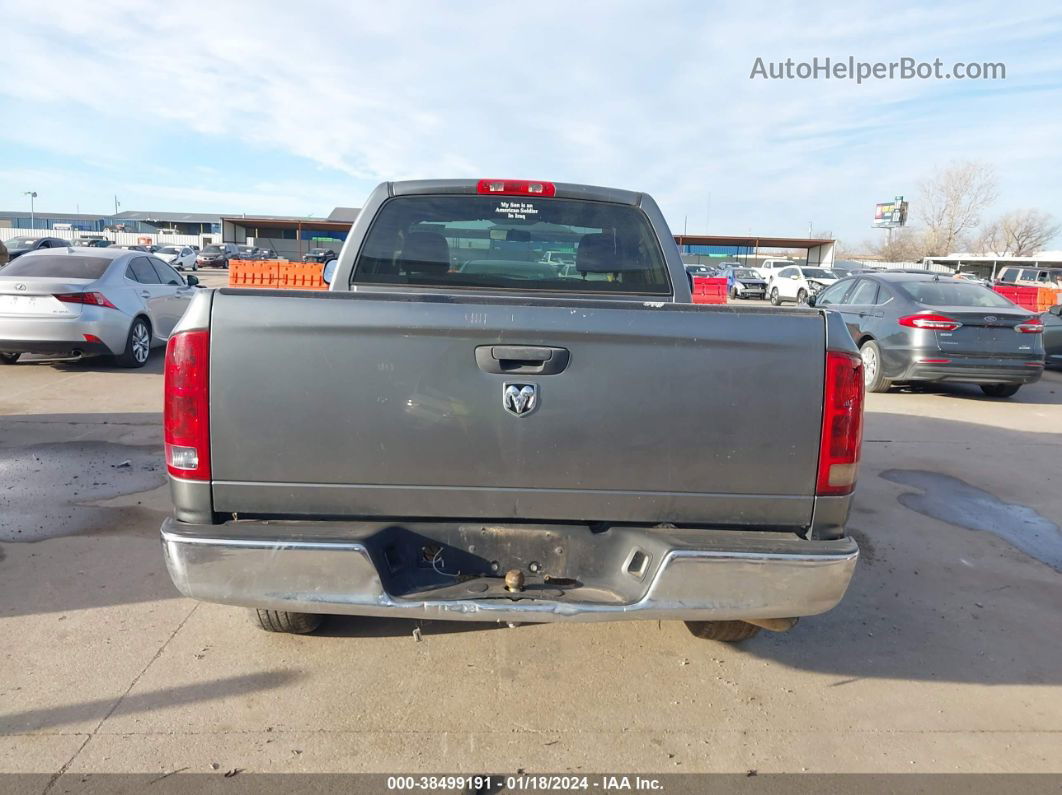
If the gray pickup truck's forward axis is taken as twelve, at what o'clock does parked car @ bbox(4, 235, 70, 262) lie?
The parked car is roughly at 11 o'clock from the gray pickup truck.

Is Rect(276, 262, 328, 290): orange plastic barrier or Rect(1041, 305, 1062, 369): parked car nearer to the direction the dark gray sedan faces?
the orange plastic barrier

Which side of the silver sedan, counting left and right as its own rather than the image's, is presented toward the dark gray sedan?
right

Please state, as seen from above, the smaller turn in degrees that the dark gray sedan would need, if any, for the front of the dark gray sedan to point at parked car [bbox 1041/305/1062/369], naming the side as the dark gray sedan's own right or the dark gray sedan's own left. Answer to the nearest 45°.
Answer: approximately 45° to the dark gray sedan's own right

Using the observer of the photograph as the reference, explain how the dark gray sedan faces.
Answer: facing away from the viewer and to the left of the viewer

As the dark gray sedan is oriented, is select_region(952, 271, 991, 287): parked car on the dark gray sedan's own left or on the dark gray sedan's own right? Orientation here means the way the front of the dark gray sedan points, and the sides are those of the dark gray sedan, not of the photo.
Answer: on the dark gray sedan's own right

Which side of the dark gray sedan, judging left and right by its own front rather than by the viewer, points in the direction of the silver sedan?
left

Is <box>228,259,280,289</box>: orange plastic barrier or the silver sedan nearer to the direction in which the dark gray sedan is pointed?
the orange plastic barrier

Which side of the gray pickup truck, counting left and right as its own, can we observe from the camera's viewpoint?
back

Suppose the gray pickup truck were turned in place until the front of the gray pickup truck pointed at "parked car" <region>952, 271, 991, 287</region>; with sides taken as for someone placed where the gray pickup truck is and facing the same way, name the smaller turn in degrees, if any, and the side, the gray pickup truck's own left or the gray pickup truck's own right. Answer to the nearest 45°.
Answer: approximately 45° to the gray pickup truck's own right

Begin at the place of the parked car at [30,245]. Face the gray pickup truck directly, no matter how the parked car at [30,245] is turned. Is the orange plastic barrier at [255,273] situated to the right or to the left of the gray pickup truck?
left

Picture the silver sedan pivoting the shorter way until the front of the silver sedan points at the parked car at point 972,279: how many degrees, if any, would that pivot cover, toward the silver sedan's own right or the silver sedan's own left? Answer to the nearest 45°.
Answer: approximately 45° to the silver sedan's own right
